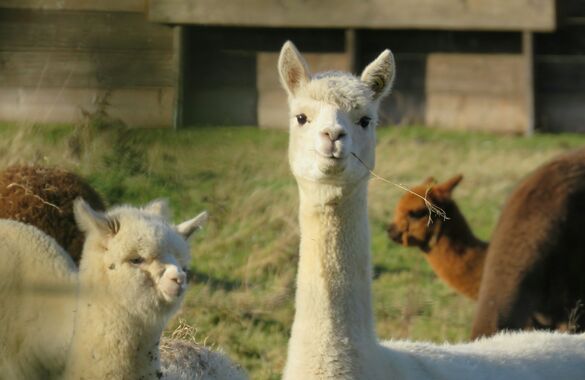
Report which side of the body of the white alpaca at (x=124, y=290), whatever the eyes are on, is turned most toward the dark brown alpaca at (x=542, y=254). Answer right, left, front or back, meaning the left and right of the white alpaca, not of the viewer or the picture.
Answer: left

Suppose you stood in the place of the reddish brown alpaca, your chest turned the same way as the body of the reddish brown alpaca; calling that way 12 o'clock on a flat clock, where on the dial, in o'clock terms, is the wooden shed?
The wooden shed is roughly at 3 o'clock from the reddish brown alpaca.

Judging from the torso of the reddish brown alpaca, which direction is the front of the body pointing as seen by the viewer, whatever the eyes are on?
to the viewer's left

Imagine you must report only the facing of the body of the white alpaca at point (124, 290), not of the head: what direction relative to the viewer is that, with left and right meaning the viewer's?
facing the viewer and to the right of the viewer
